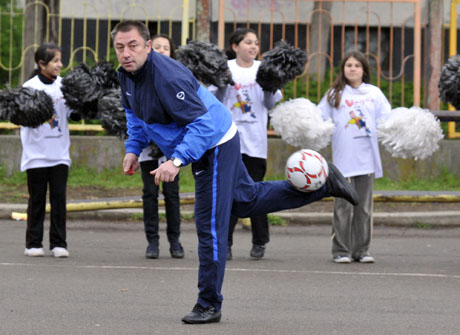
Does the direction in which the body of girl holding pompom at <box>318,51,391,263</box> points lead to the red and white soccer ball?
yes

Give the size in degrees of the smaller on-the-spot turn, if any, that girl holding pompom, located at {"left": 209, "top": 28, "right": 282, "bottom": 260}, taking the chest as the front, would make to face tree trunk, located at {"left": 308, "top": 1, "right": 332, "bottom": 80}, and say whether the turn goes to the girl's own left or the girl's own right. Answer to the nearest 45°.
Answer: approximately 180°

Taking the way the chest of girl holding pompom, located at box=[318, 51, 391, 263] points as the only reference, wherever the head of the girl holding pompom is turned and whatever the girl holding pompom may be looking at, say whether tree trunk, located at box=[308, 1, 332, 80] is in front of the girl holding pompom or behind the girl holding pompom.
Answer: behind

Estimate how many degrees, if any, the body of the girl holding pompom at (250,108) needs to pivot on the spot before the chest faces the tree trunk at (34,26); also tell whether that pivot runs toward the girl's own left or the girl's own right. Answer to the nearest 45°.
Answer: approximately 135° to the girl's own right

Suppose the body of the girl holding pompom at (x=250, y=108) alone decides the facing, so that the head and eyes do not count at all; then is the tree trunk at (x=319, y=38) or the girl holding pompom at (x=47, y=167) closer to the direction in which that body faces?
the girl holding pompom

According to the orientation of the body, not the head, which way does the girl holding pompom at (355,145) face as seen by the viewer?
toward the camera

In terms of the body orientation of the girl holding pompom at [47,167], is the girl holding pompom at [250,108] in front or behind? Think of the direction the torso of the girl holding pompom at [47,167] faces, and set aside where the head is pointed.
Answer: in front

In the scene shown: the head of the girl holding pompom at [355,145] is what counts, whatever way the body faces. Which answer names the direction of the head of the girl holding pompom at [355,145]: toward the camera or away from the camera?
toward the camera

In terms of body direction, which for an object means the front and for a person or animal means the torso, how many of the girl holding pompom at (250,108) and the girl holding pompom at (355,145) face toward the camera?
2

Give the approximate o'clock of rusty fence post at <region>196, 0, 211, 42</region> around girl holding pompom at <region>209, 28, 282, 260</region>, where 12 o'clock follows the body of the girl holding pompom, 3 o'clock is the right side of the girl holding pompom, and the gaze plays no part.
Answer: The rusty fence post is roughly at 6 o'clock from the girl holding pompom.

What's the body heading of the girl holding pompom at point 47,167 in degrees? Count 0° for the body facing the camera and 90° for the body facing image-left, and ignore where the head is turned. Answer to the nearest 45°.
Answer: approximately 315°

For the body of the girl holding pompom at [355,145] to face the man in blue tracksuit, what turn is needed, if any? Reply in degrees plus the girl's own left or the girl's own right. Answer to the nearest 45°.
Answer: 0° — they already face them

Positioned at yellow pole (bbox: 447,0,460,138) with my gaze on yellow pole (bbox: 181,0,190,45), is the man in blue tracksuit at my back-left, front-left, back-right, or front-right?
front-left

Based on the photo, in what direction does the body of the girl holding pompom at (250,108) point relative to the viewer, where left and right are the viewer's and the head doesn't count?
facing the viewer

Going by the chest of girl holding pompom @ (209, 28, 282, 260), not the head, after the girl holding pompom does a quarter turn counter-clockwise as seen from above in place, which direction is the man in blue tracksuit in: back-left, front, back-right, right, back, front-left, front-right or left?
right

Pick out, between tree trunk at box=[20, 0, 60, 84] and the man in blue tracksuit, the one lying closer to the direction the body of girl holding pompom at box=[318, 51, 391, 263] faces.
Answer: the man in blue tracksuit

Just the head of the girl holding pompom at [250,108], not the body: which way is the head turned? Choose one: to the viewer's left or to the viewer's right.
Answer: to the viewer's right
